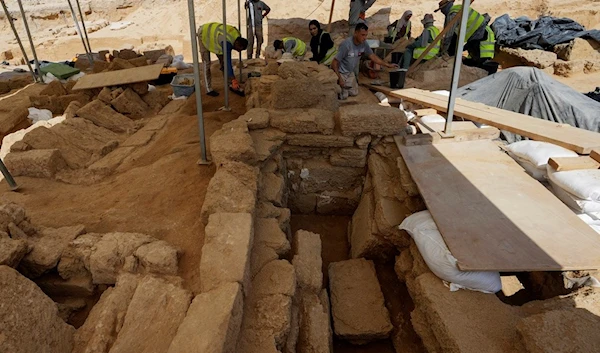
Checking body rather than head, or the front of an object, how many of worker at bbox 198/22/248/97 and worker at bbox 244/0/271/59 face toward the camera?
1

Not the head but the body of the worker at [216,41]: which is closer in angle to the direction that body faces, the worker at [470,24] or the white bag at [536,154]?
the worker

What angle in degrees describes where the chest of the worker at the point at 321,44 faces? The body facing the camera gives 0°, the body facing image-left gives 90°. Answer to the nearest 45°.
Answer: approximately 45°

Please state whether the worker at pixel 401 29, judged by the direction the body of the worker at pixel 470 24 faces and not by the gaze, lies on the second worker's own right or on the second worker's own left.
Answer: on the second worker's own right

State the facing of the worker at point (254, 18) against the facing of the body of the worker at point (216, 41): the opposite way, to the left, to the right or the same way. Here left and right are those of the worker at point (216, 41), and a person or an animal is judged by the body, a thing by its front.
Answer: to the right

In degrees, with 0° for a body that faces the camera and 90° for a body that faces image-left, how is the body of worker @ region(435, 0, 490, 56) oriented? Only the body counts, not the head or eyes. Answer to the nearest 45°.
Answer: approximately 90°

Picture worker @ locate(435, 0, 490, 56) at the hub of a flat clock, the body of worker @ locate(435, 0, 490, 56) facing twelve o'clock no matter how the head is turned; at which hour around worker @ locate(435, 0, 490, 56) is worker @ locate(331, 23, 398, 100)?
worker @ locate(331, 23, 398, 100) is roughly at 10 o'clock from worker @ locate(435, 0, 490, 56).

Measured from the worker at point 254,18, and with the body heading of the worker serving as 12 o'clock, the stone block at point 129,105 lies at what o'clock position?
The stone block is roughly at 1 o'clock from the worker.

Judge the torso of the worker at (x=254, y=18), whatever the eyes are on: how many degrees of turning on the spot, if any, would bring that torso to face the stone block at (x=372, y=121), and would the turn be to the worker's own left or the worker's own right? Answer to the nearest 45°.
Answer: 0° — they already face it

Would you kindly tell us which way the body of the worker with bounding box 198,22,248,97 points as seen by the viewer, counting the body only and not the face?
to the viewer's right
